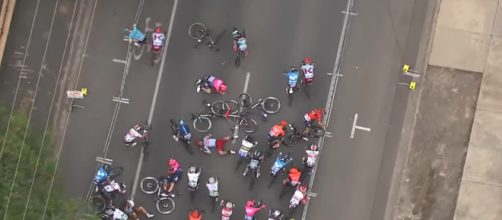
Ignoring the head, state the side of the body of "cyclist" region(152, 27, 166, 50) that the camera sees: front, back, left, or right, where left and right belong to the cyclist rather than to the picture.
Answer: back

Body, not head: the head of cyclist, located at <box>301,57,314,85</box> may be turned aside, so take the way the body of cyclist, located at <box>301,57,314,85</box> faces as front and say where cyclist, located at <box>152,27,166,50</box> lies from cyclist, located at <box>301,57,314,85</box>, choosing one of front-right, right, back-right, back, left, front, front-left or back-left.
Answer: left

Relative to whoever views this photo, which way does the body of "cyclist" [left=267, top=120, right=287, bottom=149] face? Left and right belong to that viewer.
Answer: facing away from the viewer and to the right of the viewer

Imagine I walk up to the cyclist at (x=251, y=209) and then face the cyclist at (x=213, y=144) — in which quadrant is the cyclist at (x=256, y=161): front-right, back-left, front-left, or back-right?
front-right

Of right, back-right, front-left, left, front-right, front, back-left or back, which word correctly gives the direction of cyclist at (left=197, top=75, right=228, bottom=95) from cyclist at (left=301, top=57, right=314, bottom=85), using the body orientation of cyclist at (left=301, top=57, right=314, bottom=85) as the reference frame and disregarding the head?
left

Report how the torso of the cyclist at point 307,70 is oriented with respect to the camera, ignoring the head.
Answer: away from the camera

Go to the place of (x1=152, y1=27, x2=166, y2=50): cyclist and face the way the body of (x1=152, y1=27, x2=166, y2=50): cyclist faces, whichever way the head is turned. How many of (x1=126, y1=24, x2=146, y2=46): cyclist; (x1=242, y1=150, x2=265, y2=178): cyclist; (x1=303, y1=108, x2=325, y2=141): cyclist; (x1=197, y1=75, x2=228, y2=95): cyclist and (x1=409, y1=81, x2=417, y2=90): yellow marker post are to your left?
1
